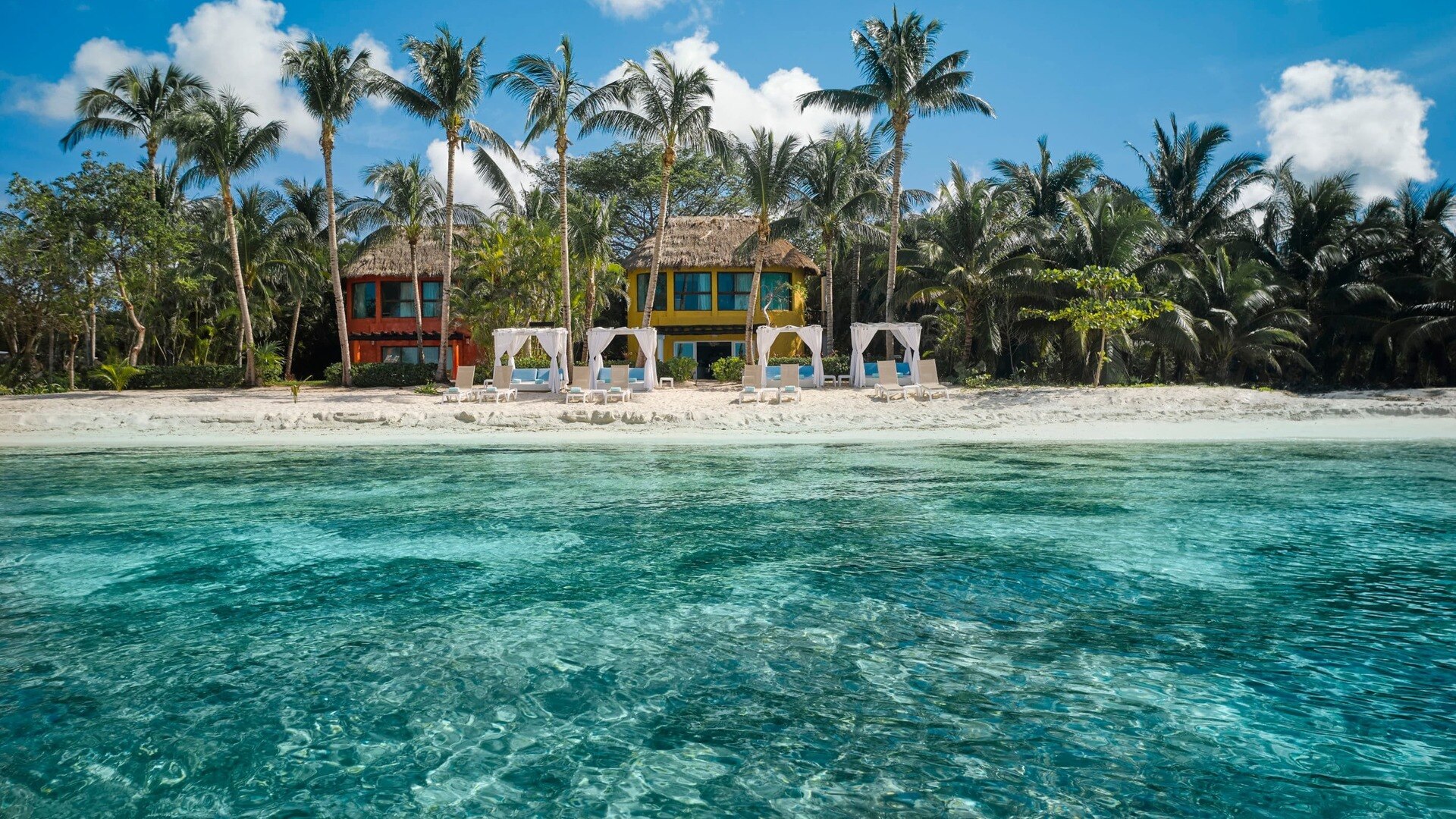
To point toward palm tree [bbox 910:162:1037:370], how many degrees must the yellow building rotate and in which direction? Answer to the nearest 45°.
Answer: approximately 45° to its left

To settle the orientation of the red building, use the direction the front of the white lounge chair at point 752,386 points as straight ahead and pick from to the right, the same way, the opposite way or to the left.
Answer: the same way

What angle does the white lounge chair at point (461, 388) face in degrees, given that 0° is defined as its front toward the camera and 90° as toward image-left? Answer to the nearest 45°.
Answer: approximately 45°

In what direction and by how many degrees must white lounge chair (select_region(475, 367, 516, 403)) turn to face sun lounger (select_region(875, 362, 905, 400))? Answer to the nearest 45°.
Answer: approximately 135° to its left

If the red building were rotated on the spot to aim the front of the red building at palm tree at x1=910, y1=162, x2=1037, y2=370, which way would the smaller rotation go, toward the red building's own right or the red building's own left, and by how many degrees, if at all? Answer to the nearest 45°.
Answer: approximately 45° to the red building's own left

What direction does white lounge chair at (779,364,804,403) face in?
toward the camera

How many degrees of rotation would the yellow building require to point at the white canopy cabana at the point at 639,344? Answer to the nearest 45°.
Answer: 0° — it already faces it

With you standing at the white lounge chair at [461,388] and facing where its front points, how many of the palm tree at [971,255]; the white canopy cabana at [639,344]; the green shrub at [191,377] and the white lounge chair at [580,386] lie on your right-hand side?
1

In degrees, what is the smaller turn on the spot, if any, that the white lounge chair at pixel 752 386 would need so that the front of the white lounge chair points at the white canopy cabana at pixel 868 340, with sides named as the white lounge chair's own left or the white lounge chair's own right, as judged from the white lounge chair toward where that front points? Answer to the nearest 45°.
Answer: approximately 135° to the white lounge chair's own left

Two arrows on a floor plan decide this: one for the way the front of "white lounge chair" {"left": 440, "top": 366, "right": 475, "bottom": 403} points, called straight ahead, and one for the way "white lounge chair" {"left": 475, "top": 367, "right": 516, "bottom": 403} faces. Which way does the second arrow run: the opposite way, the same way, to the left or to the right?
the same way

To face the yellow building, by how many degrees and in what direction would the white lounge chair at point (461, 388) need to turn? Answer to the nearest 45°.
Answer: approximately 180°

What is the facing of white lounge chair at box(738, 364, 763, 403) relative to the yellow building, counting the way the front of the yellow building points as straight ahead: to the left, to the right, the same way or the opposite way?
the same way

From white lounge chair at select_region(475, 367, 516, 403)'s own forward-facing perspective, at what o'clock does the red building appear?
The red building is roughly at 4 o'clock from the white lounge chair.

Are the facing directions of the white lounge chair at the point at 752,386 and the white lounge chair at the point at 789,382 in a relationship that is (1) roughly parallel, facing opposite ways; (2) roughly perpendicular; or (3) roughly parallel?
roughly parallel

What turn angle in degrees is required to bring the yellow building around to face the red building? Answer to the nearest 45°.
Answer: approximately 90° to its right

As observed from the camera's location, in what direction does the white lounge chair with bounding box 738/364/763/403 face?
facing the viewer

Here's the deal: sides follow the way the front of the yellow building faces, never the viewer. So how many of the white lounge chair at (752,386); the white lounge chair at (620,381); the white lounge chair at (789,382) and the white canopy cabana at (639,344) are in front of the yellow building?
4
